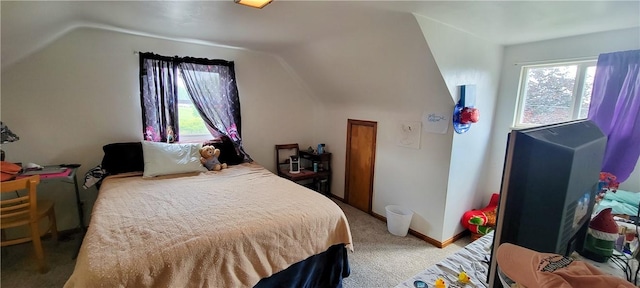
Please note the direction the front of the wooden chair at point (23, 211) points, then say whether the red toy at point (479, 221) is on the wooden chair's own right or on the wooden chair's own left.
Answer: on the wooden chair's own right

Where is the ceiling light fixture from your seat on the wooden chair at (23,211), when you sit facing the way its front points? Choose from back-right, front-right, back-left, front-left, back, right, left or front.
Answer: right

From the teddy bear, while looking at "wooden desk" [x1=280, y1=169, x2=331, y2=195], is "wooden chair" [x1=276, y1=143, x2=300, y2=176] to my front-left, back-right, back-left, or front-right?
front-left

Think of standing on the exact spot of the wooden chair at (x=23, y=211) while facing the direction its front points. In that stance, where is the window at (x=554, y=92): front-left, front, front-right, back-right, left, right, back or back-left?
right

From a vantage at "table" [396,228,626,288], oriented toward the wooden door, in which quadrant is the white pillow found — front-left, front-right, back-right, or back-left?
front-left

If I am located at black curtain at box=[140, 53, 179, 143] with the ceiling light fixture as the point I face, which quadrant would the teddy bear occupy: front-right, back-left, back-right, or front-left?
front-left

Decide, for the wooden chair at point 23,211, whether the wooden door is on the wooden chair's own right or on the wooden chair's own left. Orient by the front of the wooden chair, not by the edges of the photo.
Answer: on the wooden chair's own right

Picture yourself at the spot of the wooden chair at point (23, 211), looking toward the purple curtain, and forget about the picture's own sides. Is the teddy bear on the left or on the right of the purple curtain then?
left

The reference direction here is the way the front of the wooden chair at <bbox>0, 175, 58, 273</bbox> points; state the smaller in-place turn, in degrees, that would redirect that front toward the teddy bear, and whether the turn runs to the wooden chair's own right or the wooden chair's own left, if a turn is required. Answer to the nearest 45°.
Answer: approximately 45° to the wooden chair's own right
